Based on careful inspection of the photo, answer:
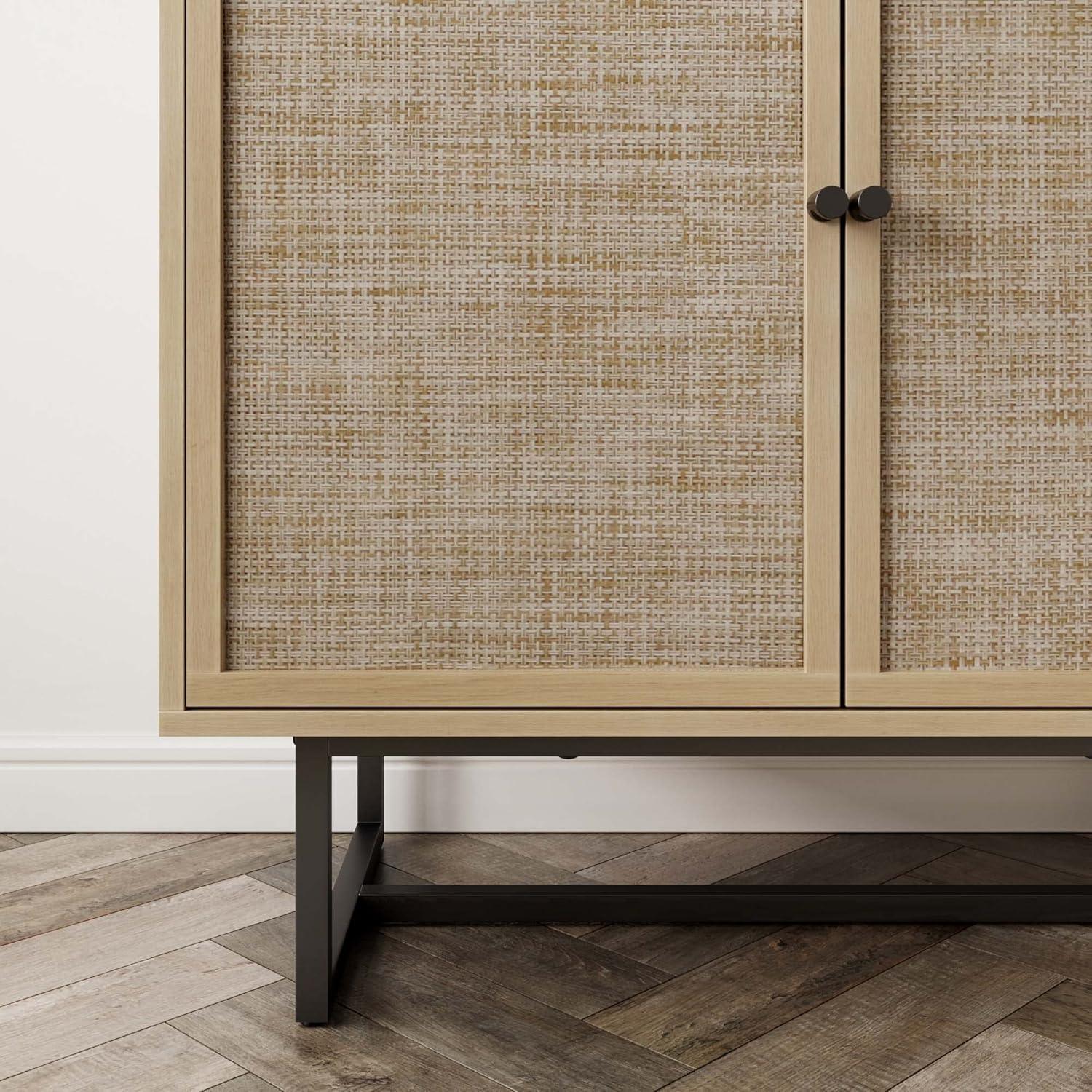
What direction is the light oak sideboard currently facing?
toward the camera
